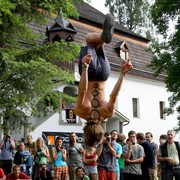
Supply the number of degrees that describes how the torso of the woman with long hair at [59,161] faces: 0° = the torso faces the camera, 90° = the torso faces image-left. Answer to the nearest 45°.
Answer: approximately 0°

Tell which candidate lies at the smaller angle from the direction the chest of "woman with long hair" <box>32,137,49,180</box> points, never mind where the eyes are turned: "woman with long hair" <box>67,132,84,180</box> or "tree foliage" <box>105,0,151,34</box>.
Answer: the woman with long hair

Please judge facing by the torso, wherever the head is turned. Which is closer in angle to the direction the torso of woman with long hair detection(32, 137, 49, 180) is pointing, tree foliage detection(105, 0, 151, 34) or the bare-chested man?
the bare-chested man

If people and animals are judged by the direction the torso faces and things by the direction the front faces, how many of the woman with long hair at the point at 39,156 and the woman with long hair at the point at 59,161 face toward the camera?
2

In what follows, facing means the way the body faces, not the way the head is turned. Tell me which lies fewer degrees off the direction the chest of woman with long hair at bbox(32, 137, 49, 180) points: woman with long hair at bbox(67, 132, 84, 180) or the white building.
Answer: the woman with long hair

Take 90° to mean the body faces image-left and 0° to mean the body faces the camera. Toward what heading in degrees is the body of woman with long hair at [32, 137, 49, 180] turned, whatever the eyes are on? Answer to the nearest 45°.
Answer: approximately 0°

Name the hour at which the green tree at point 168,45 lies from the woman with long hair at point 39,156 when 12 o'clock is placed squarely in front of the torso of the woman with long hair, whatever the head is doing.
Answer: The green tree is roughly at 7 o'clock from the woman with long hair.

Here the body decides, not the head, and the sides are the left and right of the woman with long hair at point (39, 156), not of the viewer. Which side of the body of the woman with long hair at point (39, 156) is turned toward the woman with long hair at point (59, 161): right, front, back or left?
left

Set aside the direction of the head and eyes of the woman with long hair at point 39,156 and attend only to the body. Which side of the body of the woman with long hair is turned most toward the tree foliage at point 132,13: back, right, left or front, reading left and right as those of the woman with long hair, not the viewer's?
back
